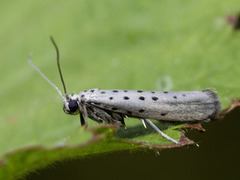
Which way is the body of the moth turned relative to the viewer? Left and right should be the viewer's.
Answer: facing to the left of the viewer
